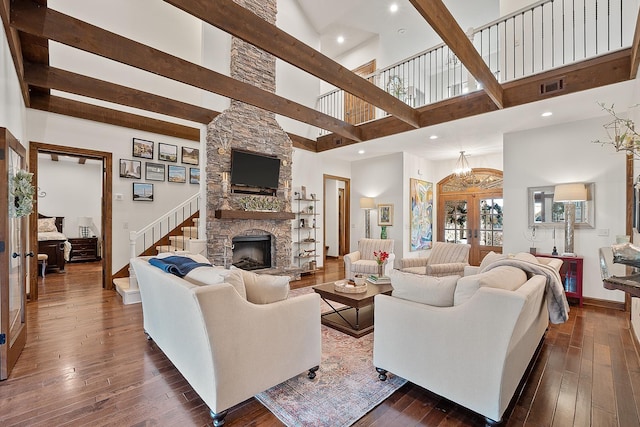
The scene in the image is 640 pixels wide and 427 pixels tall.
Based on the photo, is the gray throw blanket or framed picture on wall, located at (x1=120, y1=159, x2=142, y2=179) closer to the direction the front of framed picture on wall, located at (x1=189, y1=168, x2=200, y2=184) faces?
the gray throw blanket

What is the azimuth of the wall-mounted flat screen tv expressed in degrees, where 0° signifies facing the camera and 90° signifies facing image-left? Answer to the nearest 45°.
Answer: approximately 315°

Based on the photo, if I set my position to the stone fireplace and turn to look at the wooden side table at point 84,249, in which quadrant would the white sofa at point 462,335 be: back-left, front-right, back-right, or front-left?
back-left

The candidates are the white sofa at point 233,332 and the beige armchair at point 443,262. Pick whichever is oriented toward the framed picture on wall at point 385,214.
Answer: the white sofa

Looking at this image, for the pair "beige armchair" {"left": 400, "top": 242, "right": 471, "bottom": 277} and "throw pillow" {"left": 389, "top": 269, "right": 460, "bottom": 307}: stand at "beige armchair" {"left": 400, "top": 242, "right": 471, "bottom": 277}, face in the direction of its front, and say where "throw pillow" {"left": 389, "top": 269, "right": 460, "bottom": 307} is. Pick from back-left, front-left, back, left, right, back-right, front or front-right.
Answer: front-left

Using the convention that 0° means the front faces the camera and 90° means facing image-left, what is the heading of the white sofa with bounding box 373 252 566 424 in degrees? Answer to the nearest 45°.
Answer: approximately 135°

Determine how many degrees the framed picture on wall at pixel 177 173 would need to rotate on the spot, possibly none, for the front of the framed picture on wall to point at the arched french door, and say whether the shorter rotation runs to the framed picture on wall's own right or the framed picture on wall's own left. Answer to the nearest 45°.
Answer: approximately 90° to the framed picture on wall's own left

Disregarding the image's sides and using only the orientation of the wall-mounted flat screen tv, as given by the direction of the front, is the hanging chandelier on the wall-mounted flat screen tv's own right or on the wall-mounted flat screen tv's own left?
on the wall-mounted flat screen tv's own left
